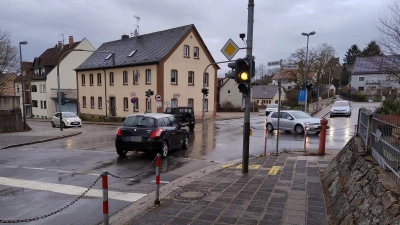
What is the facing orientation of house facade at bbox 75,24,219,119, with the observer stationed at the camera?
facing the viewer and to the left of the viewer

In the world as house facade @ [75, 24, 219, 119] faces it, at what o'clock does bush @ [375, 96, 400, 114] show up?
The bush is roughly at 10 o'clock from the house facade.

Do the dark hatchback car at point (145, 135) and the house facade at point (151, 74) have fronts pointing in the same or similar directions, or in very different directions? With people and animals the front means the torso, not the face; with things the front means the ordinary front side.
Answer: very different directions

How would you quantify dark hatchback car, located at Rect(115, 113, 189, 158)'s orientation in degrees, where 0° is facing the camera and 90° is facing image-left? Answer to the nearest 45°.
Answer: approximately 225°

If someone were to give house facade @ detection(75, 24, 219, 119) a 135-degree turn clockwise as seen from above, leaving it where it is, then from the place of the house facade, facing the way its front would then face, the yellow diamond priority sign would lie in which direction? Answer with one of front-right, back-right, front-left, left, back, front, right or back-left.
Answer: back

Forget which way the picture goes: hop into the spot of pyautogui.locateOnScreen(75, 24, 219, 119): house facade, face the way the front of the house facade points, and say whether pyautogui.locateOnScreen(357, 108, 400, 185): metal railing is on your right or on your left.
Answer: on your left

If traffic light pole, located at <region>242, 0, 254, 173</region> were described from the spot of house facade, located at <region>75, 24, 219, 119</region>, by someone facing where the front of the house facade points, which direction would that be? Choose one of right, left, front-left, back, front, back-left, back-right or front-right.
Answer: front-left

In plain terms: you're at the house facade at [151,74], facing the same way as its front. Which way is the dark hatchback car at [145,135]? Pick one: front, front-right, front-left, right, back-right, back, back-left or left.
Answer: front-left

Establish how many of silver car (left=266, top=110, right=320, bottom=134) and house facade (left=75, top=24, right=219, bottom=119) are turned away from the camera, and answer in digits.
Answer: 0

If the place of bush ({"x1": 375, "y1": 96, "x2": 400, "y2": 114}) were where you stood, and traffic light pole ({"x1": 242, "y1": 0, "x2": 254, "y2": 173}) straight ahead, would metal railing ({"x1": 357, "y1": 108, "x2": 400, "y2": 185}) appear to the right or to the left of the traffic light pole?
left

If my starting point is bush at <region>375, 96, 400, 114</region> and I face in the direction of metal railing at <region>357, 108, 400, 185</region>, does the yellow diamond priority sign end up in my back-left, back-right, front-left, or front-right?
front-right

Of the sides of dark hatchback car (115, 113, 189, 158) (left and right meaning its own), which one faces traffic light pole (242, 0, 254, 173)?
right

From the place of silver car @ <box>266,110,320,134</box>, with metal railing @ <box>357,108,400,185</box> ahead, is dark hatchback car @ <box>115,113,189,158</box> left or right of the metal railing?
right

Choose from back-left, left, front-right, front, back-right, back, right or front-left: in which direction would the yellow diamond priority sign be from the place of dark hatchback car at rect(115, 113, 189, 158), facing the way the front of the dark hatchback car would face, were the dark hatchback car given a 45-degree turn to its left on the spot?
back-right
